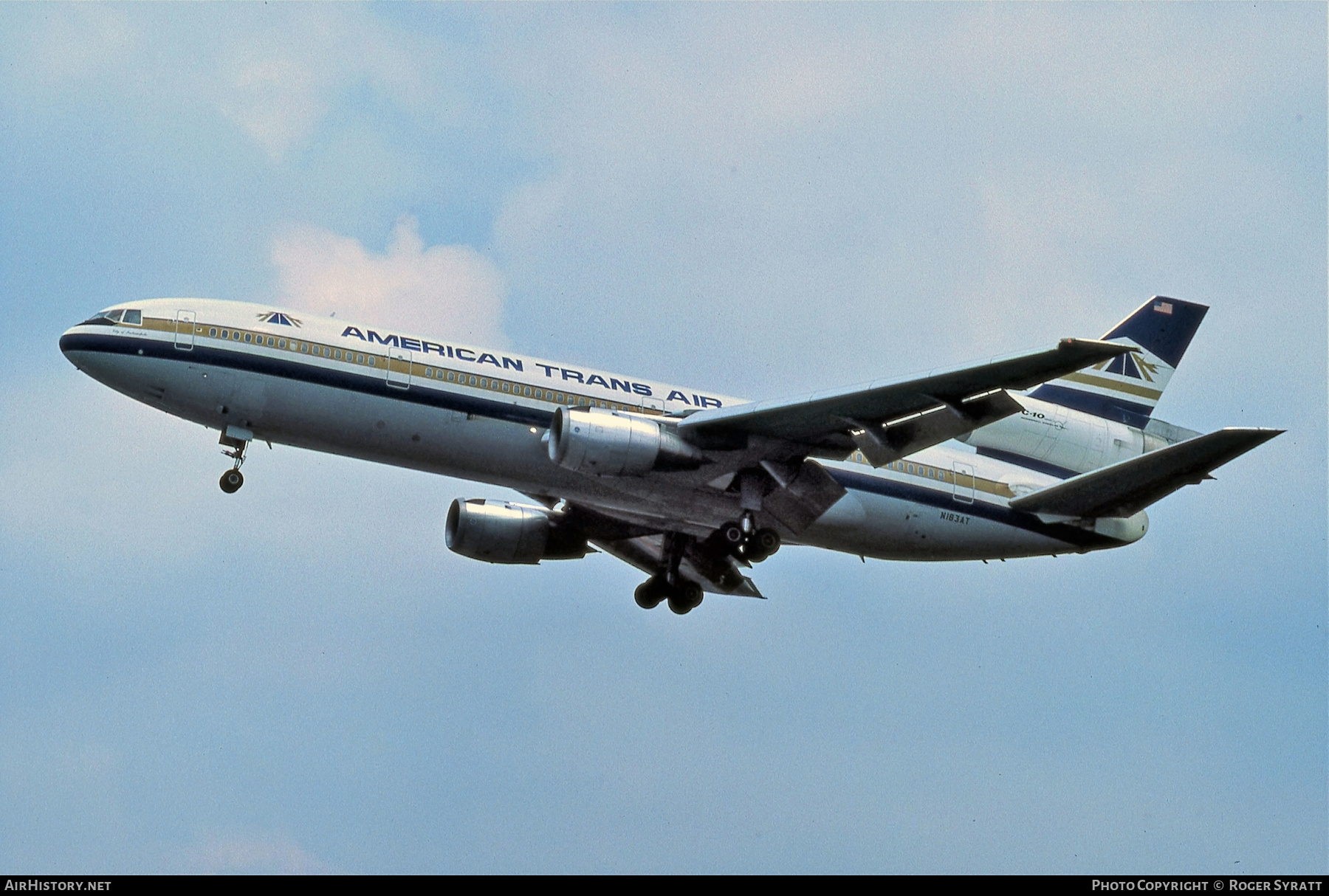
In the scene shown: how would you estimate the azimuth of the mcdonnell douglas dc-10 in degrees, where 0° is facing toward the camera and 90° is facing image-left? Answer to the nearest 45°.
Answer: approximately 90°
